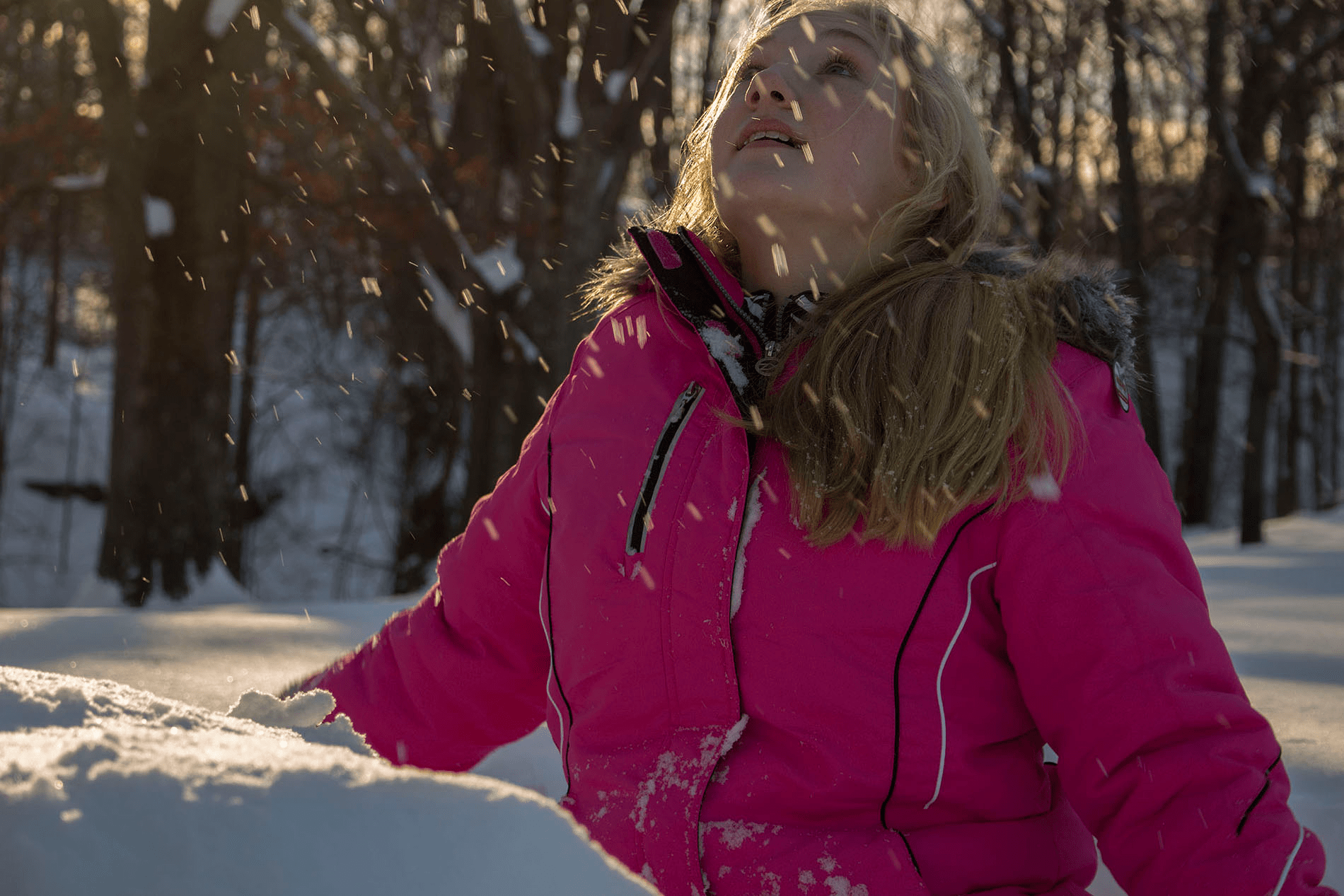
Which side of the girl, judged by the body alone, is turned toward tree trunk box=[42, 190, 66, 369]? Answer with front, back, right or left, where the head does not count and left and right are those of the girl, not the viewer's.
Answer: right

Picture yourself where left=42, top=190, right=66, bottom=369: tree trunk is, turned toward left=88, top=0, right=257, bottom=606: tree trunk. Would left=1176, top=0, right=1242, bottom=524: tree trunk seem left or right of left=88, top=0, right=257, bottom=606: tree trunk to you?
left

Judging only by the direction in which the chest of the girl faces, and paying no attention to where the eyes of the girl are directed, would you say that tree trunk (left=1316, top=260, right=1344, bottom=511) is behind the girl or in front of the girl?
behind

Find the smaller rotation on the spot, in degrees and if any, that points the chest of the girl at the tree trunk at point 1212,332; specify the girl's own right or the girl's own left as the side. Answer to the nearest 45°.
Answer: approximately 135° to the girl's own right

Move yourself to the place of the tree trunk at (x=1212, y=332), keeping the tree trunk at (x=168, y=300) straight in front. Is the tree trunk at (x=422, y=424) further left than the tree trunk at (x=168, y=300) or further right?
right

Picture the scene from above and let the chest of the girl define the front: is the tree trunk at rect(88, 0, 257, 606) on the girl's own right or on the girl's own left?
on the girl's own right

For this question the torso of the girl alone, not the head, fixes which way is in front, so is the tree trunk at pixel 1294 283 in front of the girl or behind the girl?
behind

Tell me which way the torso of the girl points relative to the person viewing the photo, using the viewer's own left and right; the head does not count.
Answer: facing the viewer and to the left of the viewer
